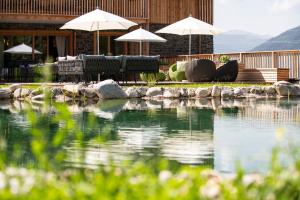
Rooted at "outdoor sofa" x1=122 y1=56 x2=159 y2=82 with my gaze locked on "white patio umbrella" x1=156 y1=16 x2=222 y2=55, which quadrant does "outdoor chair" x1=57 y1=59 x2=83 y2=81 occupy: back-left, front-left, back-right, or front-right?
back-left

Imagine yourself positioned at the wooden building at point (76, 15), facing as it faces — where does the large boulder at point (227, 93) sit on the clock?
The large boulder is roughly at 11 o'clock from the wooden building.

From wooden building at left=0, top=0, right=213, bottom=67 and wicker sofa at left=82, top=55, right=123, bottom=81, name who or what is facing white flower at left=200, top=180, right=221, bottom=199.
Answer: the wooden building

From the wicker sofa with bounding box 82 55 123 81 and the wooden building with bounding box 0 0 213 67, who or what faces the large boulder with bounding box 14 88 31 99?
the wooden building

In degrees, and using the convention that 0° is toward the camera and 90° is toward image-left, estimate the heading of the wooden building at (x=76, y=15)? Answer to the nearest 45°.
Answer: approximately 0°
